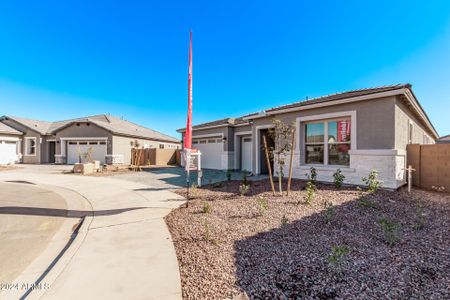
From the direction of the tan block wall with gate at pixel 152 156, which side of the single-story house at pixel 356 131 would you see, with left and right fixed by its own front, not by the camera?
right

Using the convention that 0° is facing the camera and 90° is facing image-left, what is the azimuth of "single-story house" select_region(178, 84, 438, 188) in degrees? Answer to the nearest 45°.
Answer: approximately 45°

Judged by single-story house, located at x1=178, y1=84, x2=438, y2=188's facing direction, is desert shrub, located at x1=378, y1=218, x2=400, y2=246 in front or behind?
in front

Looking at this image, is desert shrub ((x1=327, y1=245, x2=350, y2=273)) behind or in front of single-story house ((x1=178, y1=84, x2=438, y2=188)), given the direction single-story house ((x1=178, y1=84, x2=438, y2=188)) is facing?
in front

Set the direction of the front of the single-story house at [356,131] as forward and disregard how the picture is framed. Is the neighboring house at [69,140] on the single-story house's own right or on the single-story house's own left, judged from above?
on the single-story house's own right

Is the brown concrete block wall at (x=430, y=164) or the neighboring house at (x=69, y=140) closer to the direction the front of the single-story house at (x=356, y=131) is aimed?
the neighboring house

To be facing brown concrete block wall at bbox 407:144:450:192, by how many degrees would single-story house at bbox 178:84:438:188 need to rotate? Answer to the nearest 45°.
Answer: approximately 135° to its left
